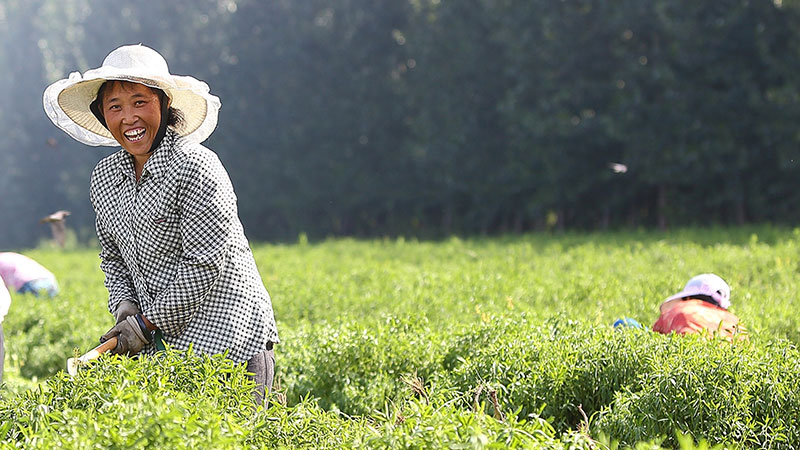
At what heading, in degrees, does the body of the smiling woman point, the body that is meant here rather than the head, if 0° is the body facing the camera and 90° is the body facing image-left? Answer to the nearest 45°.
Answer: approximately 45°

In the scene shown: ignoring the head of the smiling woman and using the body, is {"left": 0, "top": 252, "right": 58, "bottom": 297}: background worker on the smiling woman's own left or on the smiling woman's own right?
on the smiling woman's own right

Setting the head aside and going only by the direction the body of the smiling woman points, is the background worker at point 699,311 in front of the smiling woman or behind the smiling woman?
behind
